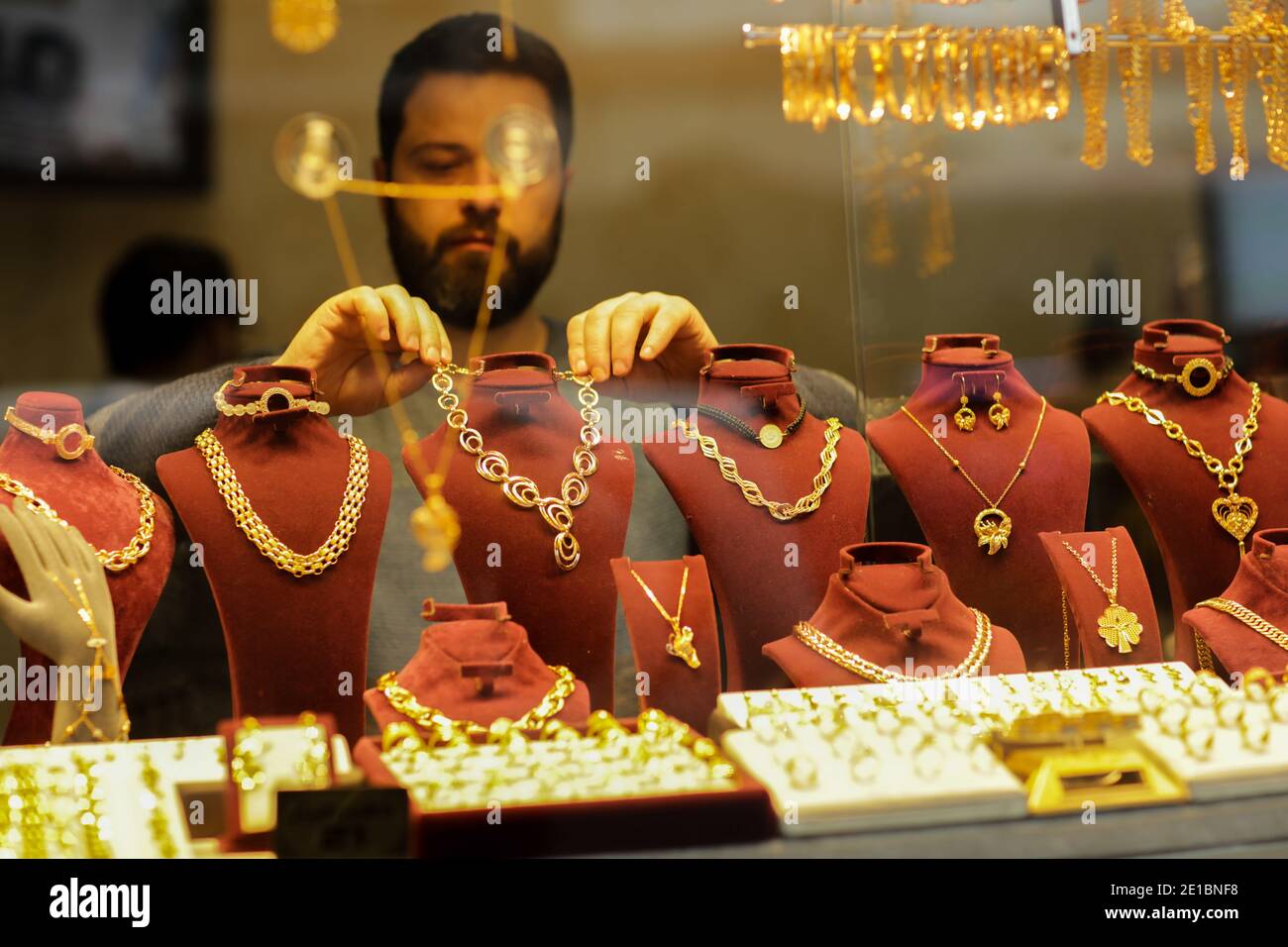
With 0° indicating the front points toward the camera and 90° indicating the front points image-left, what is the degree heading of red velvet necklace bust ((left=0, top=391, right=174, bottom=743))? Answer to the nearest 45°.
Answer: approximately 315°

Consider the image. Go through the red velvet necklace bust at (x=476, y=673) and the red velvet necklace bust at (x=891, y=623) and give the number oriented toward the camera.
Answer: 2

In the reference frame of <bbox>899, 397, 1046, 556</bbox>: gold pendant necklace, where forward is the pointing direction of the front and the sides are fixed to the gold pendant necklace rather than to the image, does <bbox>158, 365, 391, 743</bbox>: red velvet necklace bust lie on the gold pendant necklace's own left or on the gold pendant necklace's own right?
on the gold pendant necklace's own right

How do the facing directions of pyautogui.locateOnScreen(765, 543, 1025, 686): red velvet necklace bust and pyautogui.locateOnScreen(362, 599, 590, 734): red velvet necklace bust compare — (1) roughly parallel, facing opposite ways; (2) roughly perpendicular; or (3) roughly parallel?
roughly parallel

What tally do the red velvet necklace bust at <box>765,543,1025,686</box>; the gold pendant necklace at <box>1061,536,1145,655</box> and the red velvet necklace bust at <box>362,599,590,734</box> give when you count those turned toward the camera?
3

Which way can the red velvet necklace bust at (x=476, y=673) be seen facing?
toward the camera

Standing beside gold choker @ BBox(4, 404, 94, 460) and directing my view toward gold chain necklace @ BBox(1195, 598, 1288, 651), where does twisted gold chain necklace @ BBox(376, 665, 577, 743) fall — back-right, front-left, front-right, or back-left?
front-right

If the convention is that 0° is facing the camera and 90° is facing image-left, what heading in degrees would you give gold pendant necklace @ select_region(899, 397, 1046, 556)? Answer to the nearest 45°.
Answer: approximately 0°

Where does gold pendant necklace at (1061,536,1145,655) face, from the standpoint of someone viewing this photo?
facing the viewer

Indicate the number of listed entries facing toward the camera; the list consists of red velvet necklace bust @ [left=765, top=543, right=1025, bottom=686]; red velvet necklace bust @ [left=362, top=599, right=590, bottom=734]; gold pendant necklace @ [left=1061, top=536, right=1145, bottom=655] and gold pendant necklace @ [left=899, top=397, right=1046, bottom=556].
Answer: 4
